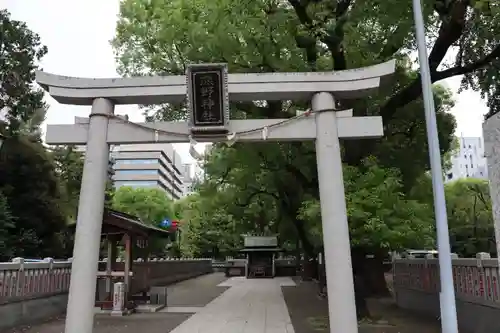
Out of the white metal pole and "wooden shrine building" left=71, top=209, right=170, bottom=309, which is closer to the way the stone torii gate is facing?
the white metal pole

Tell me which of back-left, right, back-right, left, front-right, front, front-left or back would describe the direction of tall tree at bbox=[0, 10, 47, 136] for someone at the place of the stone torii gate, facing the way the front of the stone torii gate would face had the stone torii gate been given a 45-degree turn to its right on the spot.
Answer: right

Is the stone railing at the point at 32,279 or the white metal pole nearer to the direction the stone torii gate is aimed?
the white metal pole

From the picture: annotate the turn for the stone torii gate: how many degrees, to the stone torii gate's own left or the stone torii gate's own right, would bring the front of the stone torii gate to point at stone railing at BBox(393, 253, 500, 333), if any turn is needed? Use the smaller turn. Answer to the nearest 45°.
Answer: approximately 90° to the stone torii gate's own left

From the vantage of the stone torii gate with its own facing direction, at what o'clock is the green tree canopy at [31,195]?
The green tree canopy is roughly at 5 o'clock from the stone torii gate.

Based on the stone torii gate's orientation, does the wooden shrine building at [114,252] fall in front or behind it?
behind

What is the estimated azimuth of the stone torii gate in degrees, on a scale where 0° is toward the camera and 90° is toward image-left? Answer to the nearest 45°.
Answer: approximately 0°

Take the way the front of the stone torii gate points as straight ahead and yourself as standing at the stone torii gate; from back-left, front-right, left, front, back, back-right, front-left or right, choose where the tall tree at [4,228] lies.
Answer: back-right

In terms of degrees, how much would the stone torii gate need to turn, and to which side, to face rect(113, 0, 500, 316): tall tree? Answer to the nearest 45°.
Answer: approximately 135° to its left

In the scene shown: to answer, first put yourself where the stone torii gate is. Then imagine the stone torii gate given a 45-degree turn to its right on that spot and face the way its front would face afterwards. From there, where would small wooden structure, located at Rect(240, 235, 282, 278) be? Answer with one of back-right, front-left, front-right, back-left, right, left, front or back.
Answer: back-right
